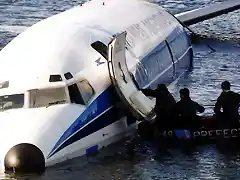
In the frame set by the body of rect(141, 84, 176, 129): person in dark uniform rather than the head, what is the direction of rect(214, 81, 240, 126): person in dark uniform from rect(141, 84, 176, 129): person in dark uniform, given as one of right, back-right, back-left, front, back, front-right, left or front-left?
back-right

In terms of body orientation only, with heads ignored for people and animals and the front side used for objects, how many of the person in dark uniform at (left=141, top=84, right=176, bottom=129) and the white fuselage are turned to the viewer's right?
0

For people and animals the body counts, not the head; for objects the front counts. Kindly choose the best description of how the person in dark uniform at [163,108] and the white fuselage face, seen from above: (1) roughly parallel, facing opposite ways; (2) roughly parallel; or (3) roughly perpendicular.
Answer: roughly perpendicular

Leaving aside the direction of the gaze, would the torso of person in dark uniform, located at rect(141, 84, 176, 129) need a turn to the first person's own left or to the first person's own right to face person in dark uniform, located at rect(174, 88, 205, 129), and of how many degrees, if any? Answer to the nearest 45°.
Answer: approximately 135° to the first person's own right

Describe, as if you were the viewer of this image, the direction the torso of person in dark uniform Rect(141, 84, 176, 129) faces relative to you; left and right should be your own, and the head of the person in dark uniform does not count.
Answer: facing away from the viewer and to the left of the viewer

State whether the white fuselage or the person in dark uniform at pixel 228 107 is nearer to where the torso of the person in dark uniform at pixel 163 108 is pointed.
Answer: the white fuselage
